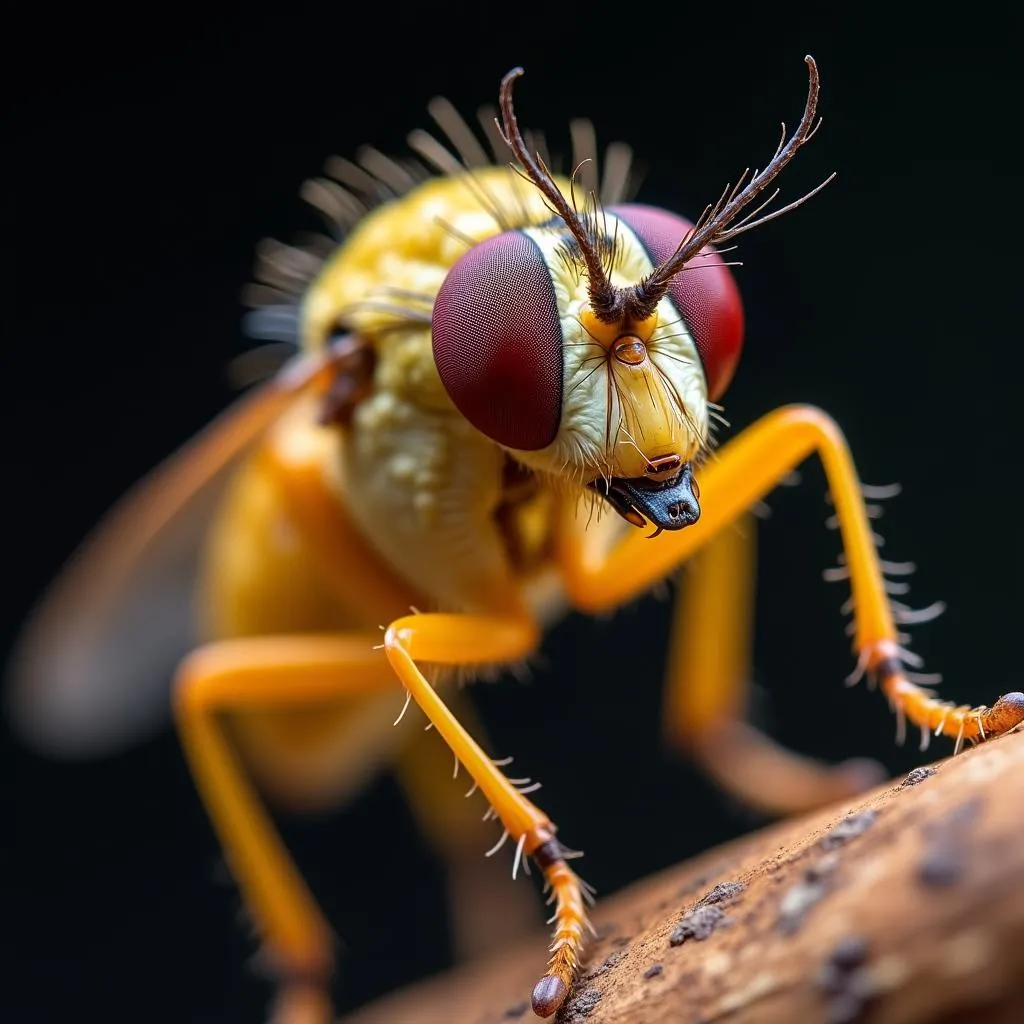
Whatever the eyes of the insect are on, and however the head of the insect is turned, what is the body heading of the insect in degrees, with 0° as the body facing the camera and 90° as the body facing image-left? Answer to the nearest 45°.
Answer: approximately 315°
